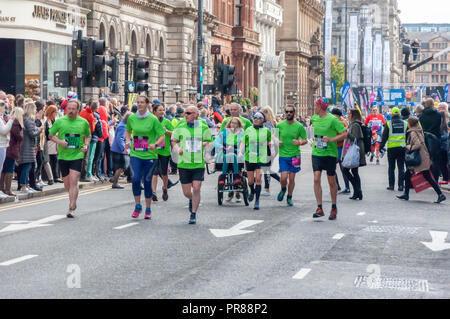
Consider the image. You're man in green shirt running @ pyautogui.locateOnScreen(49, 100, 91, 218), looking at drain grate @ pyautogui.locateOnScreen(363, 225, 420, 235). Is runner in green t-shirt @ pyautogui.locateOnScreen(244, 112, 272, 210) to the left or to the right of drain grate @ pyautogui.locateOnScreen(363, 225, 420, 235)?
left

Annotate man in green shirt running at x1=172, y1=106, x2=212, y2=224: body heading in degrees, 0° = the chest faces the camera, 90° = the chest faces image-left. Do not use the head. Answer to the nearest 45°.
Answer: approximately 0°

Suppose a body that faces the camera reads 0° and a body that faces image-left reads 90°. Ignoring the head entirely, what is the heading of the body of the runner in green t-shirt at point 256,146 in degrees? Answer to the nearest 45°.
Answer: approximately 0°

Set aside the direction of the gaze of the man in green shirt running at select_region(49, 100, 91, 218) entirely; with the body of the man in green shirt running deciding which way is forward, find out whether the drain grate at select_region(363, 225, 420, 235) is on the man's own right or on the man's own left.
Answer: on the man's own left

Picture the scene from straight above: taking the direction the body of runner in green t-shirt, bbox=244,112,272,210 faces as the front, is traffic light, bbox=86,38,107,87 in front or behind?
behind

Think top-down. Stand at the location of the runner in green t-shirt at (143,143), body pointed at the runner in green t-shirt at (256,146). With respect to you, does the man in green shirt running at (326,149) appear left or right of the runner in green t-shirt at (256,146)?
right

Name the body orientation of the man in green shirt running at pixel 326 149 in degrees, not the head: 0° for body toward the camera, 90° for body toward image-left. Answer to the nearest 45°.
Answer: approximately 45°

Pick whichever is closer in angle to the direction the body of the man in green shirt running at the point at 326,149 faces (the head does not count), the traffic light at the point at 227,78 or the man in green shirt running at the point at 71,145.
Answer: the man in green shirt running

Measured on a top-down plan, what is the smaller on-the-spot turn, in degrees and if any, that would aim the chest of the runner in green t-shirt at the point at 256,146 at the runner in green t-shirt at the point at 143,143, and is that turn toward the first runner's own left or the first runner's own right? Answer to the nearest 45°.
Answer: approximately 45° to the first runner's own right

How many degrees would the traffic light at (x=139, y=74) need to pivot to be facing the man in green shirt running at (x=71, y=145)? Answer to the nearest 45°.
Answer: approximately 45° to its right
